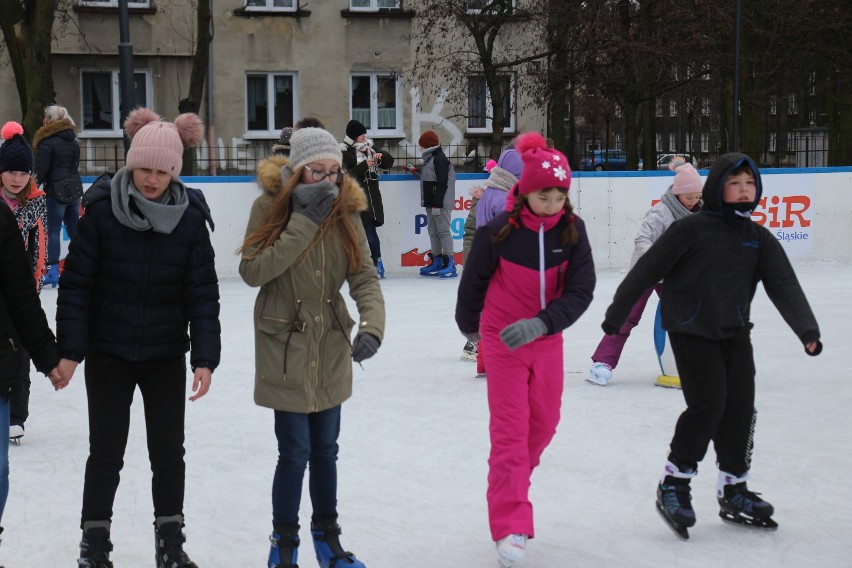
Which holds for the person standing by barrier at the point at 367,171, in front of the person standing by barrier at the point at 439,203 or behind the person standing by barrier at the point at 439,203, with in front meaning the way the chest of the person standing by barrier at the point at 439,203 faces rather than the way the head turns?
in front

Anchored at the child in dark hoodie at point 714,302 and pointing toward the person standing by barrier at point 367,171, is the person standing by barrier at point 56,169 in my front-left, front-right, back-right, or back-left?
front-left

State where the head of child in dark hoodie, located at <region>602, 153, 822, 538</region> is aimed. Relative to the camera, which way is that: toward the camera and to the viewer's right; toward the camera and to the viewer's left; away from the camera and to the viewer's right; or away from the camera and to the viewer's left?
toward the camera and to the viewer's right

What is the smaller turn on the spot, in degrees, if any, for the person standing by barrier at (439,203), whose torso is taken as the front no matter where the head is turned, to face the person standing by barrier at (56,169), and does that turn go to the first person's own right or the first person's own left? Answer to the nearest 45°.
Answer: approximately 45° to the first person's own left

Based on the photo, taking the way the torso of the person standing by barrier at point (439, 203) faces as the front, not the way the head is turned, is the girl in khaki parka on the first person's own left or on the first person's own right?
on the first person's own left

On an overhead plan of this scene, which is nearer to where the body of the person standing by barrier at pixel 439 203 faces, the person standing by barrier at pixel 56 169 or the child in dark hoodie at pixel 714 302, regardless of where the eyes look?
the person standing by barrier
